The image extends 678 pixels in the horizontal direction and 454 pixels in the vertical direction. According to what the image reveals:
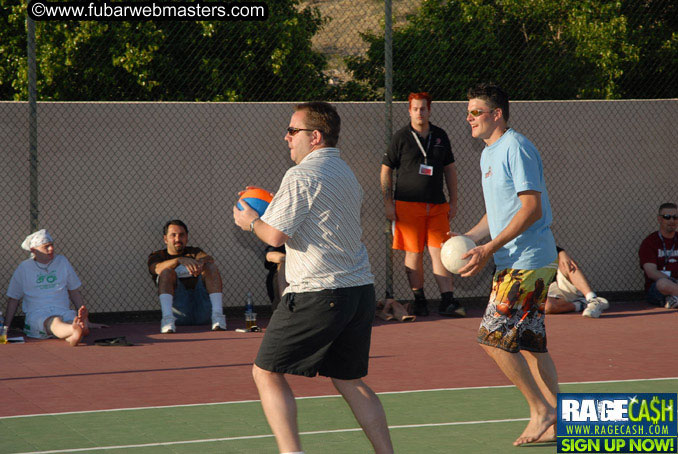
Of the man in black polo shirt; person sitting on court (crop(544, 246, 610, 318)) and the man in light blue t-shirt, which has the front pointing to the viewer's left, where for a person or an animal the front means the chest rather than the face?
the man in light blue t-shirt

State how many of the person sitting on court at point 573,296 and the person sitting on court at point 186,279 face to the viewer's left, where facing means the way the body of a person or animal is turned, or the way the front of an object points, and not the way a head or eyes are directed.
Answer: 0

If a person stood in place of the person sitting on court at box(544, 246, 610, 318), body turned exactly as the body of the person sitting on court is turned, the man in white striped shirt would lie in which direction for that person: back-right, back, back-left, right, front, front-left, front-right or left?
front-right

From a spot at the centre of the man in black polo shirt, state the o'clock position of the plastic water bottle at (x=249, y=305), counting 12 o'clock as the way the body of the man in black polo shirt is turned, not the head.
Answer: The plastic water bottle is roughly at 2 o'clock from the man in black polo shirt.

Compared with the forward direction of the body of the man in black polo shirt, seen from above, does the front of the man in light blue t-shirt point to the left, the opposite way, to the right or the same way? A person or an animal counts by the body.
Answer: to the right

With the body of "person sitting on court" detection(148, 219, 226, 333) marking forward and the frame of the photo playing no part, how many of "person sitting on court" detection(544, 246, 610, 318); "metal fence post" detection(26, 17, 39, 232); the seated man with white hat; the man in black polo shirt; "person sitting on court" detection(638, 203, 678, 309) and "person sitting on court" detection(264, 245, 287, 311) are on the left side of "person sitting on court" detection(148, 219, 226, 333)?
4

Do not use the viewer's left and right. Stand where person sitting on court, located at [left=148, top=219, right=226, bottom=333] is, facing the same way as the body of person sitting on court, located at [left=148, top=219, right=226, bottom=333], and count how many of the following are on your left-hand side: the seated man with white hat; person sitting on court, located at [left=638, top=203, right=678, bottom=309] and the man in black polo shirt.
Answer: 2

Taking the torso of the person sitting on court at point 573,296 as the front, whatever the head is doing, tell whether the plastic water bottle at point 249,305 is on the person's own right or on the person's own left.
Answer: on the person's own right

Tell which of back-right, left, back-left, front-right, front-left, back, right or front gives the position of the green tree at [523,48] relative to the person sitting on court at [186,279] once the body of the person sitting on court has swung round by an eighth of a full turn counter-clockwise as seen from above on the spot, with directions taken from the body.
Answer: left

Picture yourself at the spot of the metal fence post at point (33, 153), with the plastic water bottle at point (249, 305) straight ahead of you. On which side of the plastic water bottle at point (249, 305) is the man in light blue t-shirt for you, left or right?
right

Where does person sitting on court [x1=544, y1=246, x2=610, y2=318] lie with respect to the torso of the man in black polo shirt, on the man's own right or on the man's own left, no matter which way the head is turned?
on the man's own left
